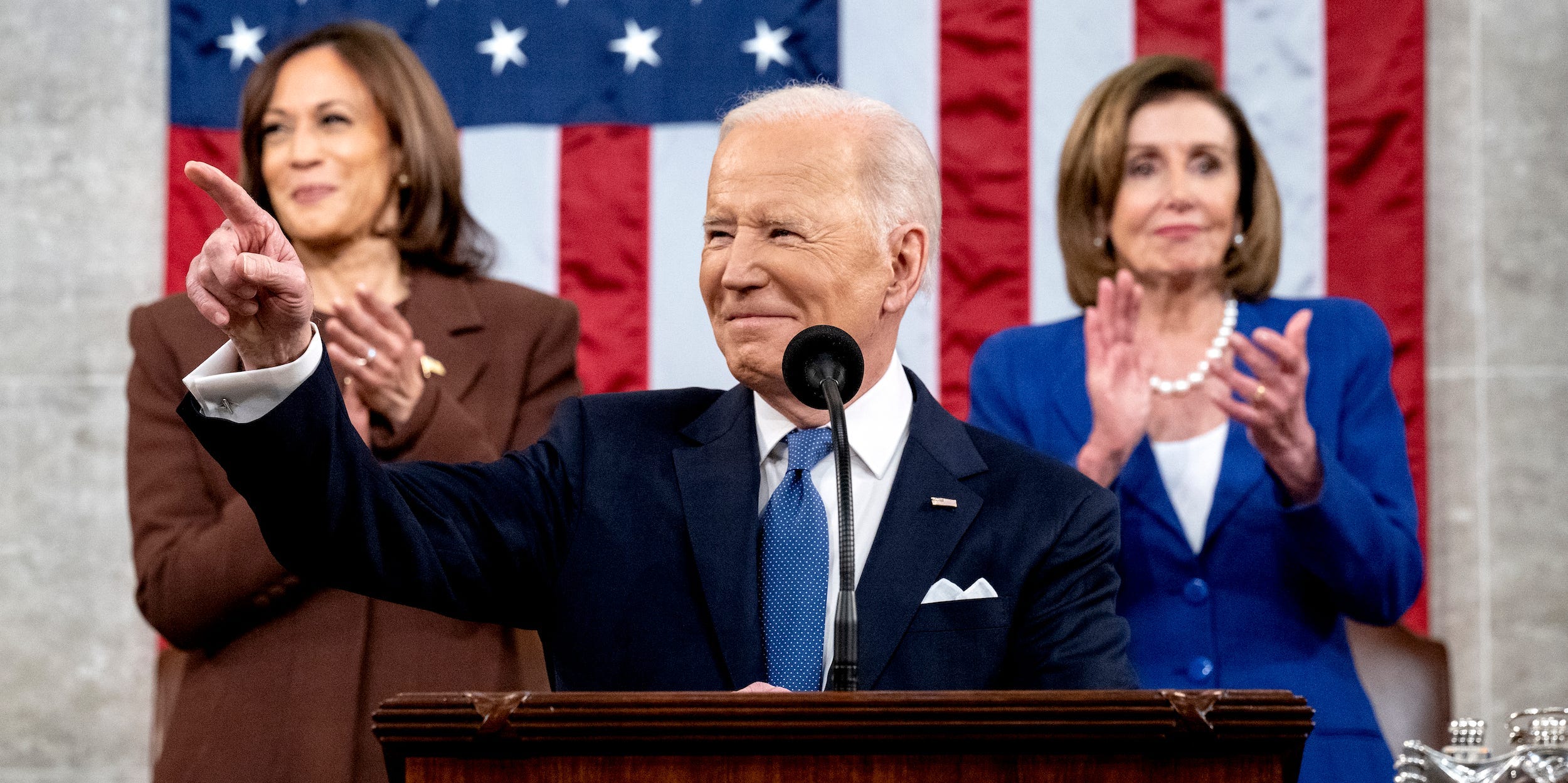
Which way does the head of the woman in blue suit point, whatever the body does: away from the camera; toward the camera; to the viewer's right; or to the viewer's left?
toward the camera

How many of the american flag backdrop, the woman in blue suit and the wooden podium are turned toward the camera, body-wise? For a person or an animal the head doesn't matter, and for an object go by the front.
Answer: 3

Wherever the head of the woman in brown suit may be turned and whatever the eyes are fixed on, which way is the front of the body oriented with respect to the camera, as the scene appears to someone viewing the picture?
toward the camera

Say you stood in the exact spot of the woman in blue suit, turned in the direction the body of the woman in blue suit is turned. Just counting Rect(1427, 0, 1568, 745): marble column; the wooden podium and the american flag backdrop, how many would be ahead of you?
1

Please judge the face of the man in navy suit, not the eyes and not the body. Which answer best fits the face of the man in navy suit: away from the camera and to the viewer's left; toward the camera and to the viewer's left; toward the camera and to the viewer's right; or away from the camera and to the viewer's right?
toward the camera and to the viewer's left

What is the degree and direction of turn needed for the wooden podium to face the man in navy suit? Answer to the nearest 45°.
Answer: approximately 180°

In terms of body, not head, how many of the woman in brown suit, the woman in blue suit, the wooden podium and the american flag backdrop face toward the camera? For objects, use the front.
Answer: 4

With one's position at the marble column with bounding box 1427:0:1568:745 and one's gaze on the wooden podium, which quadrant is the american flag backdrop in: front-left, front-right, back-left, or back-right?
front-right

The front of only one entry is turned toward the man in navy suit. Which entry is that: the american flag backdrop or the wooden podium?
the american flag backdrop

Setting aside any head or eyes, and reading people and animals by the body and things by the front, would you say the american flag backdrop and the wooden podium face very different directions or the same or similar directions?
same or similar directions

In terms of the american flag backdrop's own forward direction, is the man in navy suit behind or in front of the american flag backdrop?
in front

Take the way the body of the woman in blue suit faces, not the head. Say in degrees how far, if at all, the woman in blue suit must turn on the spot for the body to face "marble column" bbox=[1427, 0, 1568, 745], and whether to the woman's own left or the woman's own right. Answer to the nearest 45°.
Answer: approximately 135° to the woman's own left

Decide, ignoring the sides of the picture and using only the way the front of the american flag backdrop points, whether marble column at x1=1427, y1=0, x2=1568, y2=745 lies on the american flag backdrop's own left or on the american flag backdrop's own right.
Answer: on the american flag backdrop's own left

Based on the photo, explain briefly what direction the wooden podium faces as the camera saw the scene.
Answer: facing the viewer

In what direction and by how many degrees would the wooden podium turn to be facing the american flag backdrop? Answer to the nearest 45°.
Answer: approximately 180°

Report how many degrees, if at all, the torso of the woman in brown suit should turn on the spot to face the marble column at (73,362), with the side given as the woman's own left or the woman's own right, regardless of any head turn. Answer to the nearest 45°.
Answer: approximately 135° to the woman's own right

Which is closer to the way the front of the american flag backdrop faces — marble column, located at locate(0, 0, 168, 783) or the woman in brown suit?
the woman in brown suit
